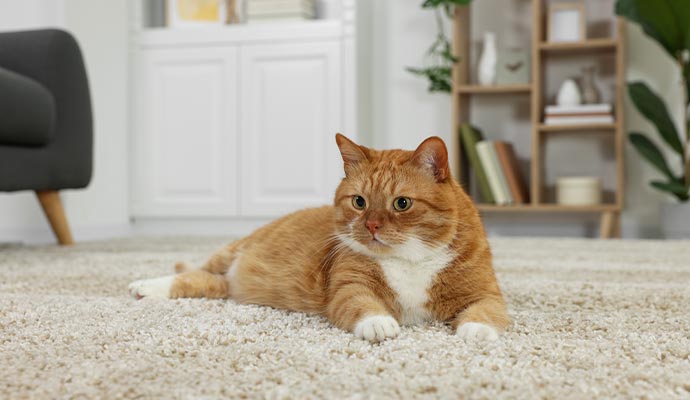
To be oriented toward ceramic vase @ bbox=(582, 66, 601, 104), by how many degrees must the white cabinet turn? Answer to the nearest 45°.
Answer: approximately 90° to its left

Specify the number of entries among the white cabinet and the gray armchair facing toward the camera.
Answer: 2

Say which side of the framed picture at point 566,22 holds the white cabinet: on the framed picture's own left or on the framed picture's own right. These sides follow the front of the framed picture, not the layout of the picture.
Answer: on the framed picture's own right

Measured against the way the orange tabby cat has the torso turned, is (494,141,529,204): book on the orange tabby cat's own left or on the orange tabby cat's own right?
on the orange tabby cat's own left

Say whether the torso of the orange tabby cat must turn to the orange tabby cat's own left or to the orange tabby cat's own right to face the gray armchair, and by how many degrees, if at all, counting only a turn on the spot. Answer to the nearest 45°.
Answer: approximately 180°

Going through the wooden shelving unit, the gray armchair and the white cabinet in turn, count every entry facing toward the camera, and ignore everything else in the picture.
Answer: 2
